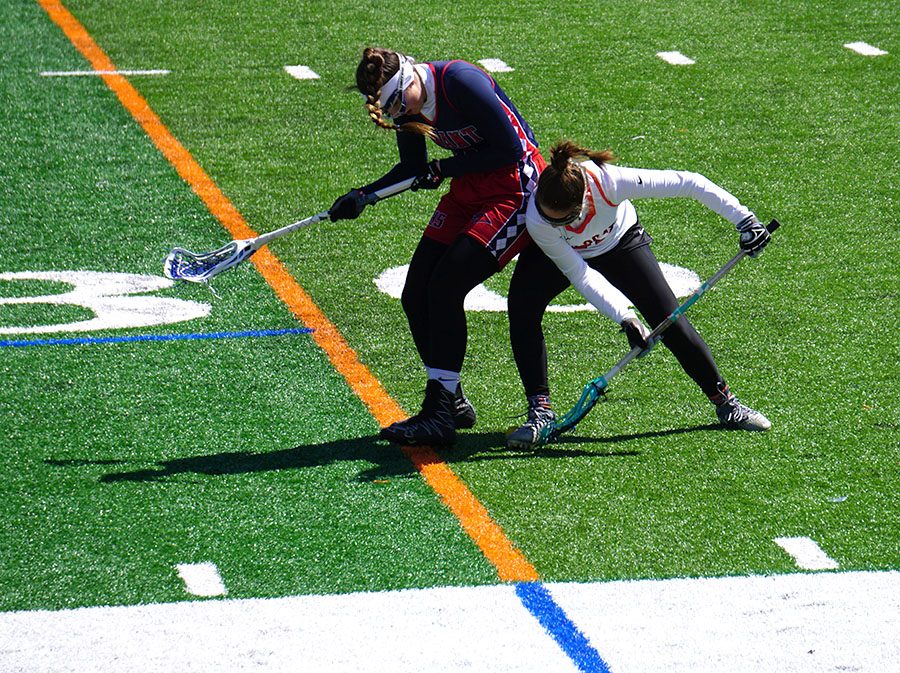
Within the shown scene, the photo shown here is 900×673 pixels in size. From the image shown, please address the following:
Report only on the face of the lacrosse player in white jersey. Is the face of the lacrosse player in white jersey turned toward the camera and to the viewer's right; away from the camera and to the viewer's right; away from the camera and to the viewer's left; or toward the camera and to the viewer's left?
toward the camera and to the viewer's left

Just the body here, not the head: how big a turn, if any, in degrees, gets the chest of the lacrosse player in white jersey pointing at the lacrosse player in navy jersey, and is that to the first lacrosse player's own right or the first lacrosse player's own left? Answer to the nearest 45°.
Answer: approximately 90° to the first lacrosse player's own right

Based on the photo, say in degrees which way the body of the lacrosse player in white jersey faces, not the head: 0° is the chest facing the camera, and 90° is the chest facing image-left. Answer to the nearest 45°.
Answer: approximately 0°
